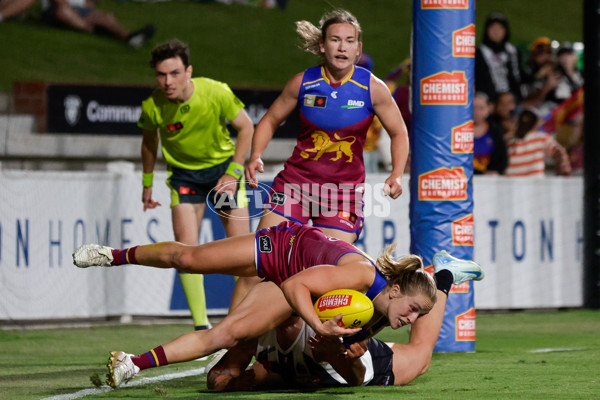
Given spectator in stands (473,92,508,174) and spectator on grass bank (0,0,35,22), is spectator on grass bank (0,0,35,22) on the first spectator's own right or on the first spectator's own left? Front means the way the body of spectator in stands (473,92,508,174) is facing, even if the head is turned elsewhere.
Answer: on the first spectator's own right

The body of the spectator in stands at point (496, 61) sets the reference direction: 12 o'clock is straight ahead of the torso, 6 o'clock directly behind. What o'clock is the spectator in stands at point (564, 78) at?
the spectator in stands at point (564, 78) is roughly at 9 o'clock from the spectator in stands at point (496, 61).

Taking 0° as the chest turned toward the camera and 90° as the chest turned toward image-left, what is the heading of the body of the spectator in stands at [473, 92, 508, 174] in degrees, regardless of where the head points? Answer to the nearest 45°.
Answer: approximately 0°

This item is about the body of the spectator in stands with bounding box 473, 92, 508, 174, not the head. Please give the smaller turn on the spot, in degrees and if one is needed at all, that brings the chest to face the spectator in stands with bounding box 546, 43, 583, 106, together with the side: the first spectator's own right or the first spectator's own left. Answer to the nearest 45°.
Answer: approximately 180°

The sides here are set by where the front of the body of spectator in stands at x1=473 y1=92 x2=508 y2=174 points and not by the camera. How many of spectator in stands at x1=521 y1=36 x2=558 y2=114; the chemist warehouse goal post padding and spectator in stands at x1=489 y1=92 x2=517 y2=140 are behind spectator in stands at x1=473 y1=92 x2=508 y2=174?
2

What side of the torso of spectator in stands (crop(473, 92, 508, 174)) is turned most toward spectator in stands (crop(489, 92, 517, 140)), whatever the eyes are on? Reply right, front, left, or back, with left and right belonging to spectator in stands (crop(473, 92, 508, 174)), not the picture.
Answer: back

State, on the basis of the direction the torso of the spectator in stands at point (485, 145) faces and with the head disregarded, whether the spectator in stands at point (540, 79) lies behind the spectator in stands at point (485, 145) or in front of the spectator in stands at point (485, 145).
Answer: behind

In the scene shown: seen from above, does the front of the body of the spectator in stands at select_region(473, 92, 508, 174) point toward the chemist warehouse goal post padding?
yes

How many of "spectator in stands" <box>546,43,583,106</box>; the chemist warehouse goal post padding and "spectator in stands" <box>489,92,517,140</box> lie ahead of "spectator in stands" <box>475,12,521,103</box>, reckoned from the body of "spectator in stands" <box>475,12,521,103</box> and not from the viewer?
2

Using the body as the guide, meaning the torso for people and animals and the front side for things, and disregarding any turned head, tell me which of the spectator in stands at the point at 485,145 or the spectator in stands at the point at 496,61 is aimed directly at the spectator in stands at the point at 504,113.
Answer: the spectator in stands at the point at 496,61

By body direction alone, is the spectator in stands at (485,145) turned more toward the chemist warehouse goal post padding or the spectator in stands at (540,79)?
the chemist warehouse goal post padding

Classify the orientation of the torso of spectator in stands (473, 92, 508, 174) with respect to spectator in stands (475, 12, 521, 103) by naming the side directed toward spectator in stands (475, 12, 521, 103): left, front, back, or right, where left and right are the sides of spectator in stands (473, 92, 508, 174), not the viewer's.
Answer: back

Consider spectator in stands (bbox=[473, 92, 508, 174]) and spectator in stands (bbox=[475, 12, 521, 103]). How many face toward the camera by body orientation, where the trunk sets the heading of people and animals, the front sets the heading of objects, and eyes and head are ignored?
2
